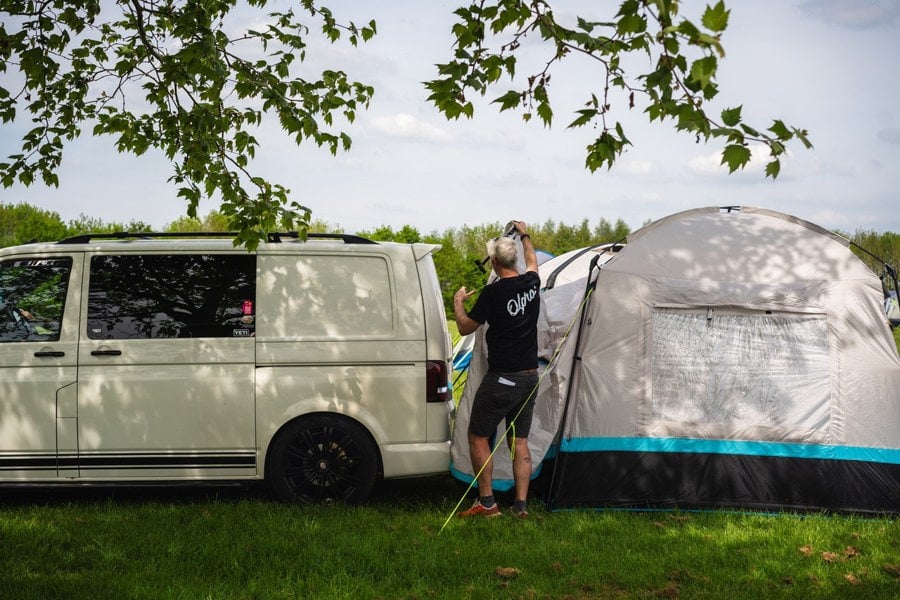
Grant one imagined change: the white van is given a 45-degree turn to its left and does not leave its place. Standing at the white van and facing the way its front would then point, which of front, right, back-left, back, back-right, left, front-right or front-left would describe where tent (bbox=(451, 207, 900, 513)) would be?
back-left

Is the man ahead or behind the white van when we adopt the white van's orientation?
behind

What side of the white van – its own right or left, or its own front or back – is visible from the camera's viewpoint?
left
